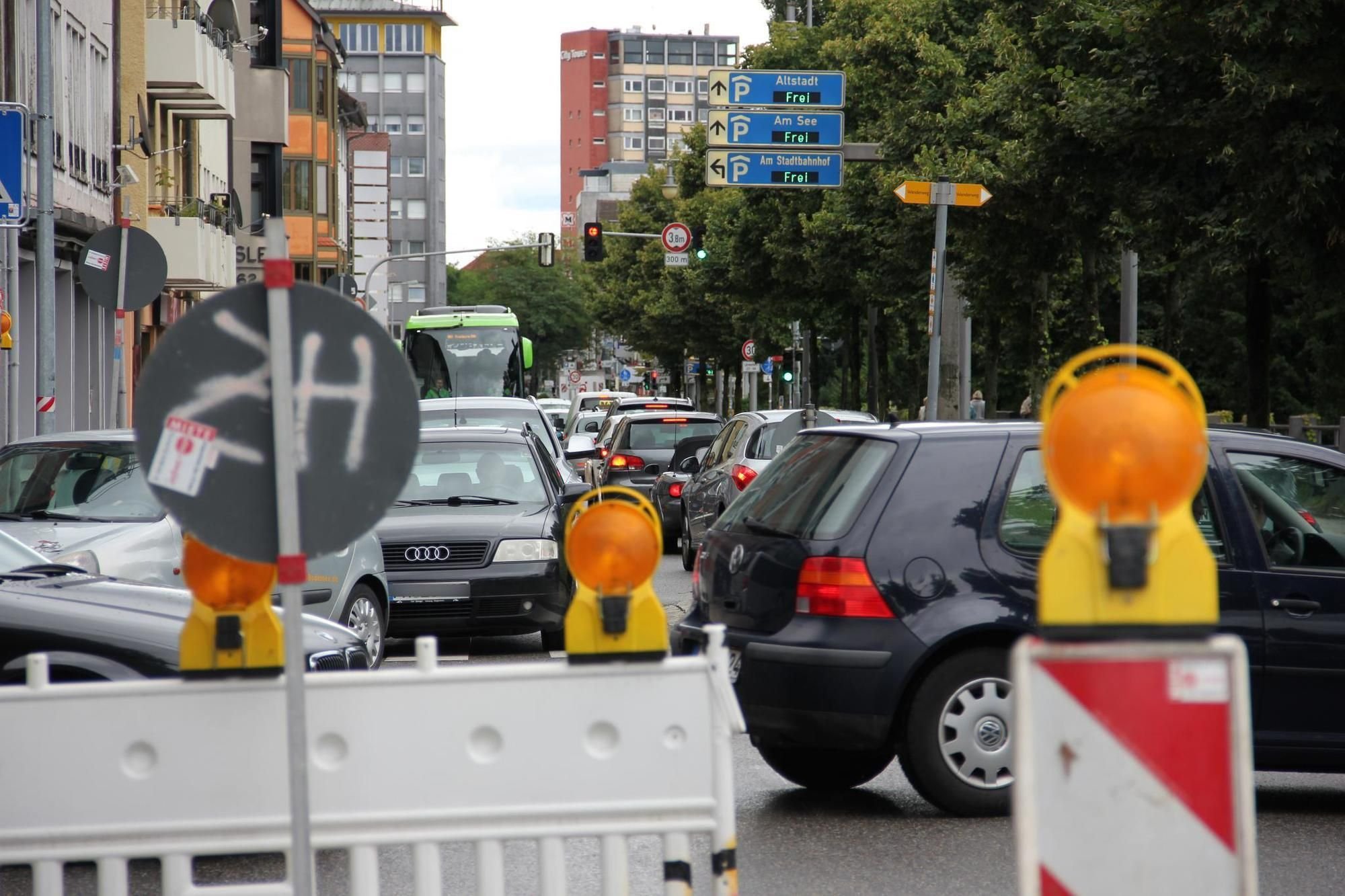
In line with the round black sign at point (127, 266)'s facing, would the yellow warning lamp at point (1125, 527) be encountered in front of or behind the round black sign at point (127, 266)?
behind

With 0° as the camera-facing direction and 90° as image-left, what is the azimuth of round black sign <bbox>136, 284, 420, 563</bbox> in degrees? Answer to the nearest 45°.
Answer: approximately 180°

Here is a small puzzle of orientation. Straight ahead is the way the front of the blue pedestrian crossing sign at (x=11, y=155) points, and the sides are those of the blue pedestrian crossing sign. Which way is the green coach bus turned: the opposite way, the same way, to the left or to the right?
the same way

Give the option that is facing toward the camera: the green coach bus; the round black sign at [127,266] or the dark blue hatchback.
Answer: the green coach bus

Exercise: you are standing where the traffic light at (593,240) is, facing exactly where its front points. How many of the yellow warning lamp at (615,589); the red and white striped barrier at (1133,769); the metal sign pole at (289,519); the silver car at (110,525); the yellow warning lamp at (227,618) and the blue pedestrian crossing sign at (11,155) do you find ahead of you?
6

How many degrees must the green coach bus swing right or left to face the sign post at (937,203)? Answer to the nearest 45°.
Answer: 0° — it already faces it

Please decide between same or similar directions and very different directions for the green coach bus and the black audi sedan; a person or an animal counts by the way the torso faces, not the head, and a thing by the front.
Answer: same or similar directions

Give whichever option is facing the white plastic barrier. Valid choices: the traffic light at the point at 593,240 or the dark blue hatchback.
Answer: the traffic light

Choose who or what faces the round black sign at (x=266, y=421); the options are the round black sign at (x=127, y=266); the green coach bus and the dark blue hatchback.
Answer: the green coach bus

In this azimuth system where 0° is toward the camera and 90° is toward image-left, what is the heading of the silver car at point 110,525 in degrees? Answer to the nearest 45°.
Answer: approximately 45°

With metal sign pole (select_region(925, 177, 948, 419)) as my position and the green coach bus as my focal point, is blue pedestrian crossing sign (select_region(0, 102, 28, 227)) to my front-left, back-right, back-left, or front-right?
back-left

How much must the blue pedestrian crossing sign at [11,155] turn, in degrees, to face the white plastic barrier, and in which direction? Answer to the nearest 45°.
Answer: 0° — it already faces it

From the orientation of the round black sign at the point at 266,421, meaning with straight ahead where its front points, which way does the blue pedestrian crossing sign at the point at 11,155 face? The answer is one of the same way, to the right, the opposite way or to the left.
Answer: the opposite way

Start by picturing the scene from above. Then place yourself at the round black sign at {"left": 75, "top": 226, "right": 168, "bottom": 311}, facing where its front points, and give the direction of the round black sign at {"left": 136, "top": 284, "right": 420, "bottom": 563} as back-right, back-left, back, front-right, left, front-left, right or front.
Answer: back

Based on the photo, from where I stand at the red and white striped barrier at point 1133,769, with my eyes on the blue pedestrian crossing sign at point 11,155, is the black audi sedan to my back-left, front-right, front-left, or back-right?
front-right

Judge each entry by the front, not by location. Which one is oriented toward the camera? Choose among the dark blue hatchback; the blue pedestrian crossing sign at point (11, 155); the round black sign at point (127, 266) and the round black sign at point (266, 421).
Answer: the blue pedestrian crossing sign

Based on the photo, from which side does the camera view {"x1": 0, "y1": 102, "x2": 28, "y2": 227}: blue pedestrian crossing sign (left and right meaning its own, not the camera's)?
front

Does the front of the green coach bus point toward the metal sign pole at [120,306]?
yes

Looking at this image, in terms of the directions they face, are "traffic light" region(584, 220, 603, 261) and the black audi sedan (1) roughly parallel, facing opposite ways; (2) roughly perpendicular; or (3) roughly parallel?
roughly parallel

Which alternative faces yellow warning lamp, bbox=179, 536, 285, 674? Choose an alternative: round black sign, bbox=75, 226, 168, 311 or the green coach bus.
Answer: the green coach bus

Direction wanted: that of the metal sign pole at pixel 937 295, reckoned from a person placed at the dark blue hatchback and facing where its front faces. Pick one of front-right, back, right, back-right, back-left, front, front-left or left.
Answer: front-left

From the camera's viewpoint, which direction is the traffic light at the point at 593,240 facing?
toward the camera
